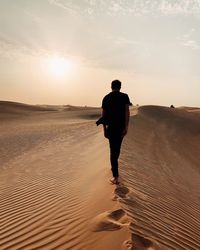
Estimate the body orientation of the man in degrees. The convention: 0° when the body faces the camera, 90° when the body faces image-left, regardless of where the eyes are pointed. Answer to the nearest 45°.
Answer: approximately 180°
